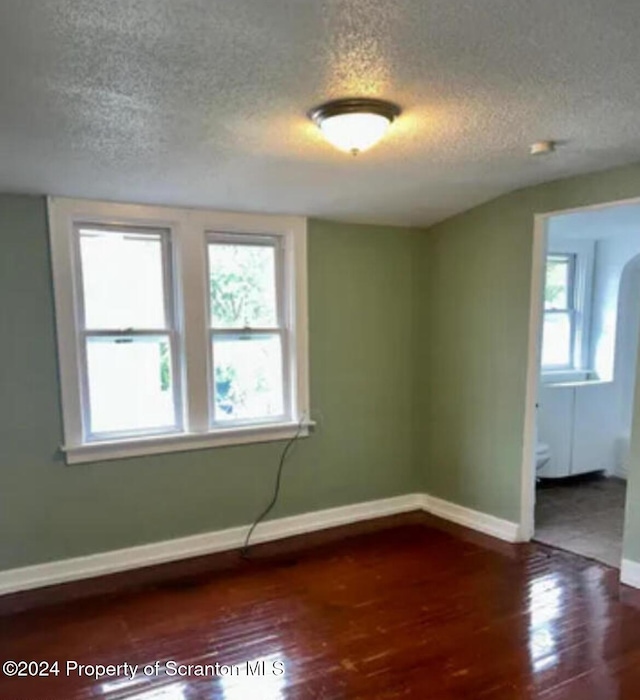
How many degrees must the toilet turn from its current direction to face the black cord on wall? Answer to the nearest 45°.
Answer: approximately 135° to its right

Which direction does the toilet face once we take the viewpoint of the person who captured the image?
facing to the right of the viewer

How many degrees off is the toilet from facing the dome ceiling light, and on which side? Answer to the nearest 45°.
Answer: approximately 90° to its right
